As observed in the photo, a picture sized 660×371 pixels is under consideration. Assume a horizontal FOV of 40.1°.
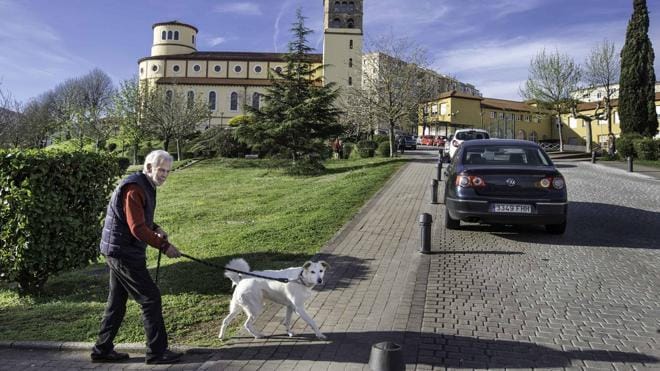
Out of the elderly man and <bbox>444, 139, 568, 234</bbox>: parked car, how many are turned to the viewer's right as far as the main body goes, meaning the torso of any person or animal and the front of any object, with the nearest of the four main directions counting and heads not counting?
1

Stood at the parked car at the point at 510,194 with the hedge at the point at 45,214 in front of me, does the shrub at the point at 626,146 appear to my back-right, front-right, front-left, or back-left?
back-right

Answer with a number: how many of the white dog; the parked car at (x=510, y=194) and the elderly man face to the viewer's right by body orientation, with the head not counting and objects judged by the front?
2

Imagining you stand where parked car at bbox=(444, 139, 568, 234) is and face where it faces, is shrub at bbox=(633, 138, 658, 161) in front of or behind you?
in front

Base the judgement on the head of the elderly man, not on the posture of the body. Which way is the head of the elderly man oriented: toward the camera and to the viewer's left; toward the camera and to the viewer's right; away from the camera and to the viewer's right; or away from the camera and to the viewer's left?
toward the camera and to the viewer's right

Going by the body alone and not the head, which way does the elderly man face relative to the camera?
to the viewer's right

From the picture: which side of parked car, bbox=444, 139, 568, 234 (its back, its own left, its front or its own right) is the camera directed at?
back

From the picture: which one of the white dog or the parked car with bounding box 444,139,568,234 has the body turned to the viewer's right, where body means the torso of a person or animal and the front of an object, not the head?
the white dog

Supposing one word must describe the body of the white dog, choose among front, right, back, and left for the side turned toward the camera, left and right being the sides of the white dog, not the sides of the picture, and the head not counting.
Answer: right

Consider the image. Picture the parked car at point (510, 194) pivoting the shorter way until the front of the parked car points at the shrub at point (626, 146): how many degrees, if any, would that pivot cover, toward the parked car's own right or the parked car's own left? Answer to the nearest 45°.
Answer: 0° — it already faces it

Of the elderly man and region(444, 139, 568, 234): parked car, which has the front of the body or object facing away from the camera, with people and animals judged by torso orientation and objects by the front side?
the parked car

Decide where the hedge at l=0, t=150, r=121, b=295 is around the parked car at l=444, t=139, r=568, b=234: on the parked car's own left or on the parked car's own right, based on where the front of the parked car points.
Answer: on the parked car's own left
